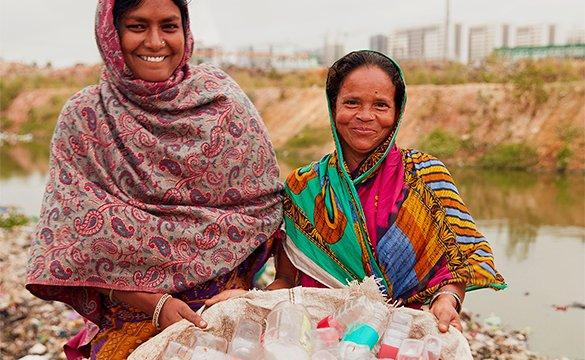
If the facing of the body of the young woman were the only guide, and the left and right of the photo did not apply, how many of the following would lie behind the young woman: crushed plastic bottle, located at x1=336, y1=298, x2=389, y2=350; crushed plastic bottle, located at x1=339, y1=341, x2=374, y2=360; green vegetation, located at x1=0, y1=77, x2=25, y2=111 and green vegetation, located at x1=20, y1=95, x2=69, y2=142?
2

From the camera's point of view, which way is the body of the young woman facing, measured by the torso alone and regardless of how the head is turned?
toward the camera

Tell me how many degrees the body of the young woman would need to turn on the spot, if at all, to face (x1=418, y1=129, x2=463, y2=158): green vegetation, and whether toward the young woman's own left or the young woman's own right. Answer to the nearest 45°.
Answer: approximately 135° to the young woman's own left

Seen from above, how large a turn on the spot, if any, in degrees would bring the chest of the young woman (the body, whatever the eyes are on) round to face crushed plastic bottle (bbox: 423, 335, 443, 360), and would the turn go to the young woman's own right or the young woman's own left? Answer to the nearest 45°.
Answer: approximately 45° to the young woman's own left

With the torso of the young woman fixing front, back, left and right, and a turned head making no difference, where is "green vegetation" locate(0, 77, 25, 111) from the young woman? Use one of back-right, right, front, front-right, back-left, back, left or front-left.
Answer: back

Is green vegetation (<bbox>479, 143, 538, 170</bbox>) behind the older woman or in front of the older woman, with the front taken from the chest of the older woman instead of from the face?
behind

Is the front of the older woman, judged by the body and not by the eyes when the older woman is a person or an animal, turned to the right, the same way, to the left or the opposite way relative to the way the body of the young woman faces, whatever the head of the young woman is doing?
the same way

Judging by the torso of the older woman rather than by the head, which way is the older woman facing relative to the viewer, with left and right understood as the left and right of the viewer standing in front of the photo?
facing the viewer

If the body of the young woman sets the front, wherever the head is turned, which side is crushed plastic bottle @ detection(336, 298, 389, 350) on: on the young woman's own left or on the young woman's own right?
on the young woman's own left

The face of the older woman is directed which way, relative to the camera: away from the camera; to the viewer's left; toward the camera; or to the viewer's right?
toward the camera

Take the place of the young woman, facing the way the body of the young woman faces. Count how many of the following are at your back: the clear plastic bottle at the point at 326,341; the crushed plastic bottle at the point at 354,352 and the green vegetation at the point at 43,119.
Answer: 1

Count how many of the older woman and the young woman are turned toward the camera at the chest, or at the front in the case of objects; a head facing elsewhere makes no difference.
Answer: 2

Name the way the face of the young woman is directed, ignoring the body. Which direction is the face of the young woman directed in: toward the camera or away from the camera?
toward the camera

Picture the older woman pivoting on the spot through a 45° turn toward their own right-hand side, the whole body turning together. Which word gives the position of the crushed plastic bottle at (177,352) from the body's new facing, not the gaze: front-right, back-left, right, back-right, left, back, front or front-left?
front

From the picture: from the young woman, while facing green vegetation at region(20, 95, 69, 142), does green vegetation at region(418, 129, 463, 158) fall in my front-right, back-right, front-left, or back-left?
front-right

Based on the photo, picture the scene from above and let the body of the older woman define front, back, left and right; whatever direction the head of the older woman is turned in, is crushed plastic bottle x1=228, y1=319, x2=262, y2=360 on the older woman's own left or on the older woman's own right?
on the older woman's own right
